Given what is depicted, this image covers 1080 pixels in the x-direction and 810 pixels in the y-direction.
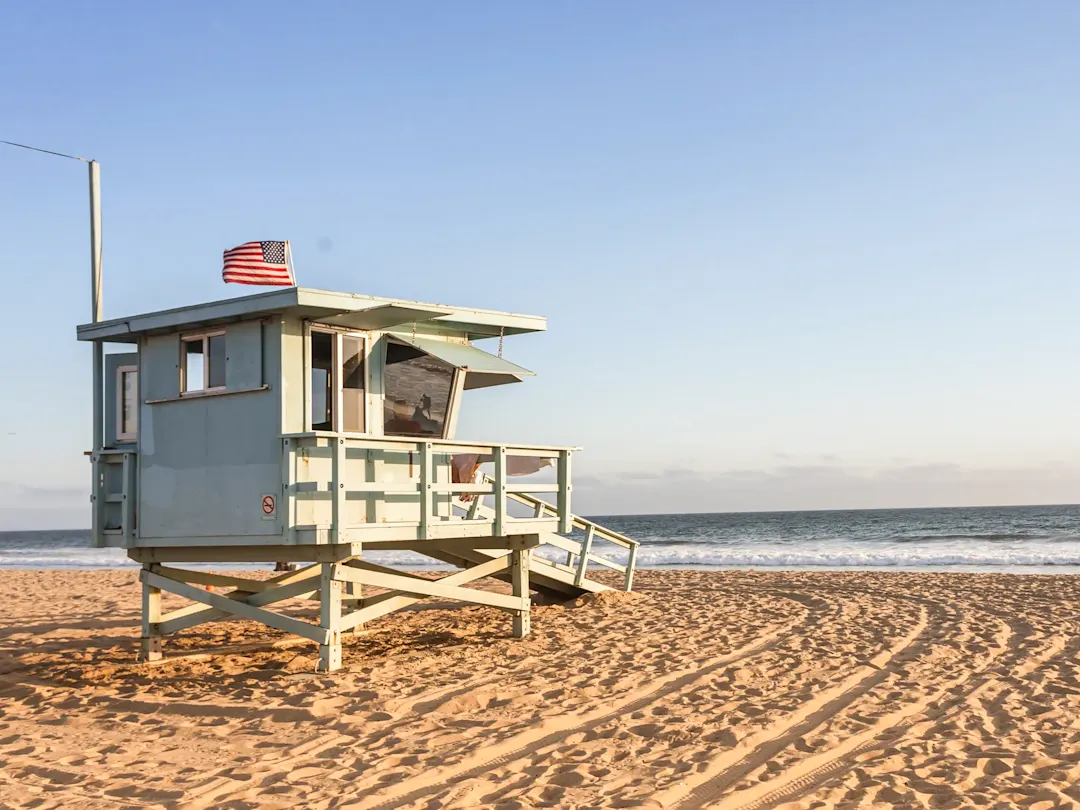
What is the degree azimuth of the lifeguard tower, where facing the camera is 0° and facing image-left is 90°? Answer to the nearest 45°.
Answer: approximately 225°
